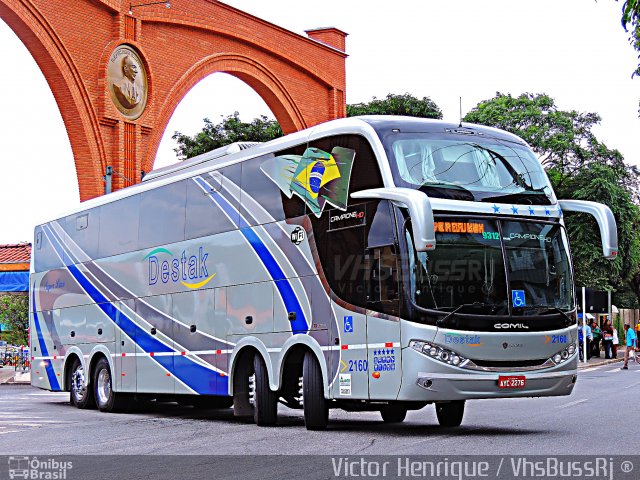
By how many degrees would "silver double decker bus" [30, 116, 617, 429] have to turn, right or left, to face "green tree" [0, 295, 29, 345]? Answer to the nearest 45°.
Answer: approximately 180°

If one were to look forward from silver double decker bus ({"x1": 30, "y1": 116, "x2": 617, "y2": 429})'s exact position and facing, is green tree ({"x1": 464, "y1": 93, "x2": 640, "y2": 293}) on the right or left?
on its left

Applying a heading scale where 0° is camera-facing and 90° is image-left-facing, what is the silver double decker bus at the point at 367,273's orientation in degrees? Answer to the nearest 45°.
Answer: approximately 315°

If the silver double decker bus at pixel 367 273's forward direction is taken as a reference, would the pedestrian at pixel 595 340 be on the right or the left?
on its left

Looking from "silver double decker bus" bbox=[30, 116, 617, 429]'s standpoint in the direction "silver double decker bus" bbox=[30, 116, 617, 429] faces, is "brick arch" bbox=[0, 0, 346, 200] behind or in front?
behind

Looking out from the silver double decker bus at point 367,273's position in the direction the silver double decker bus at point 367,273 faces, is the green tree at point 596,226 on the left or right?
on its left
